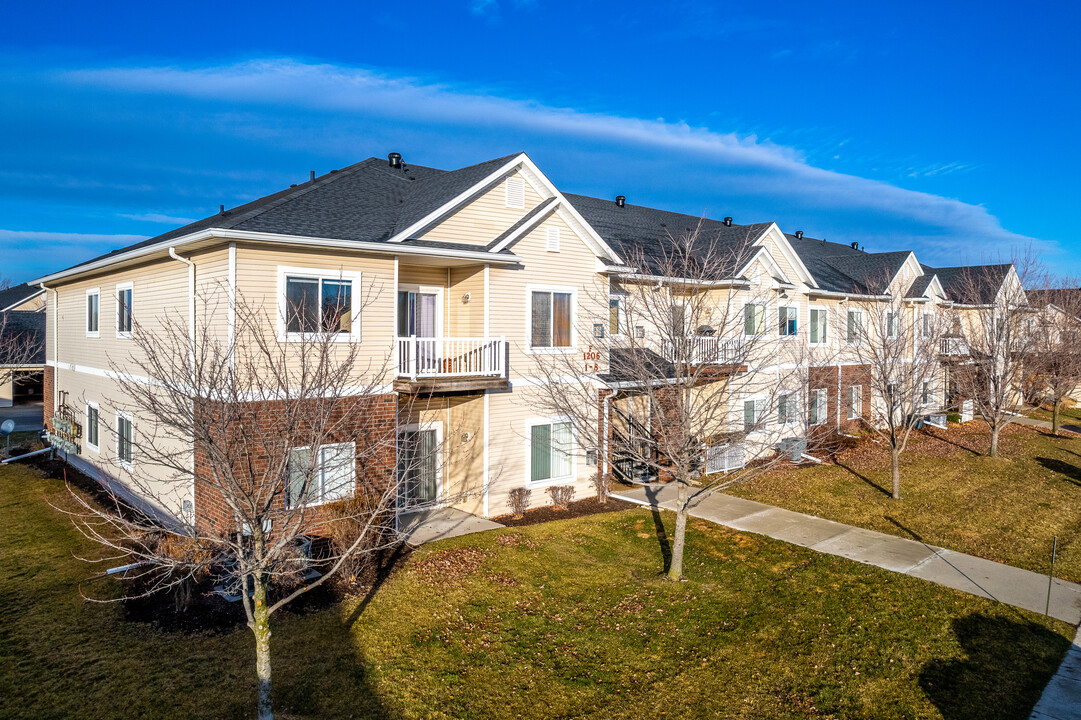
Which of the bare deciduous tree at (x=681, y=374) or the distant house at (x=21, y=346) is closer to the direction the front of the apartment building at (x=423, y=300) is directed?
the bare deciduous tree

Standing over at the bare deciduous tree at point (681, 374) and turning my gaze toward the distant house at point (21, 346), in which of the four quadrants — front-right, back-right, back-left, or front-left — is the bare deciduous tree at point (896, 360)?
back-right

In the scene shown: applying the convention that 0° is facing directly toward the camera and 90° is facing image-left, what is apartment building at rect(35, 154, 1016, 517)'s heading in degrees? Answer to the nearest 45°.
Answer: approximately 315°

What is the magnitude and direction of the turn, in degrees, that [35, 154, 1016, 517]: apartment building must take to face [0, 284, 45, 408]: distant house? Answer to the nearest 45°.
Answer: approximately 180°

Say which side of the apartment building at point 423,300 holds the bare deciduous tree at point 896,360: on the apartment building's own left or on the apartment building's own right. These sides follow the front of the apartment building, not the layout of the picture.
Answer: on the apartment building's own left
